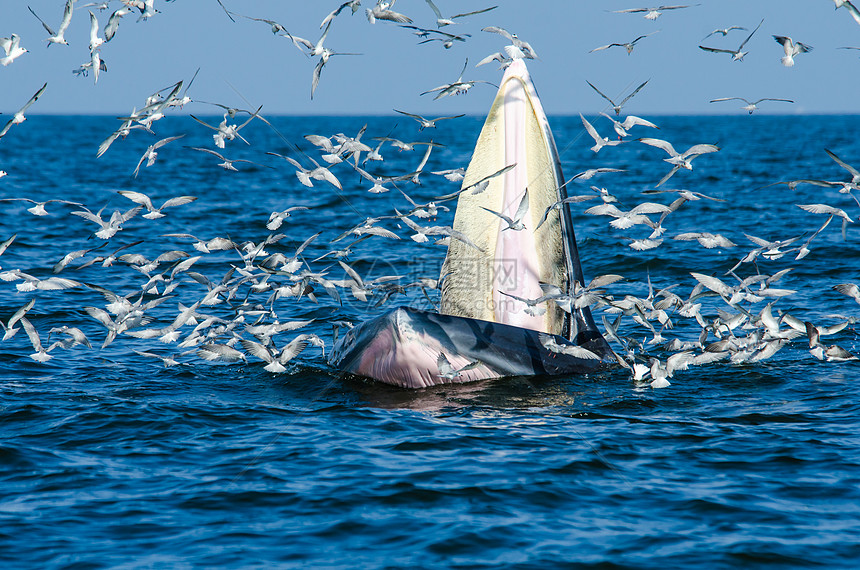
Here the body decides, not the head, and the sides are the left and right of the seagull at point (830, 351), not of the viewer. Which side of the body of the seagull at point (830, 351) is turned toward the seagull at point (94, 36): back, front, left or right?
front

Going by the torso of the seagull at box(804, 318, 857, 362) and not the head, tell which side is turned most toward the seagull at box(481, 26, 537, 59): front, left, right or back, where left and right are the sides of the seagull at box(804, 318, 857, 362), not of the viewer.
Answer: front

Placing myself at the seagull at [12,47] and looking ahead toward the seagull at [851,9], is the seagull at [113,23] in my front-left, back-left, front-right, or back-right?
front-left

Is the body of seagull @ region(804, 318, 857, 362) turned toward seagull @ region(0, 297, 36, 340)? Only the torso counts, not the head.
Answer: yes
